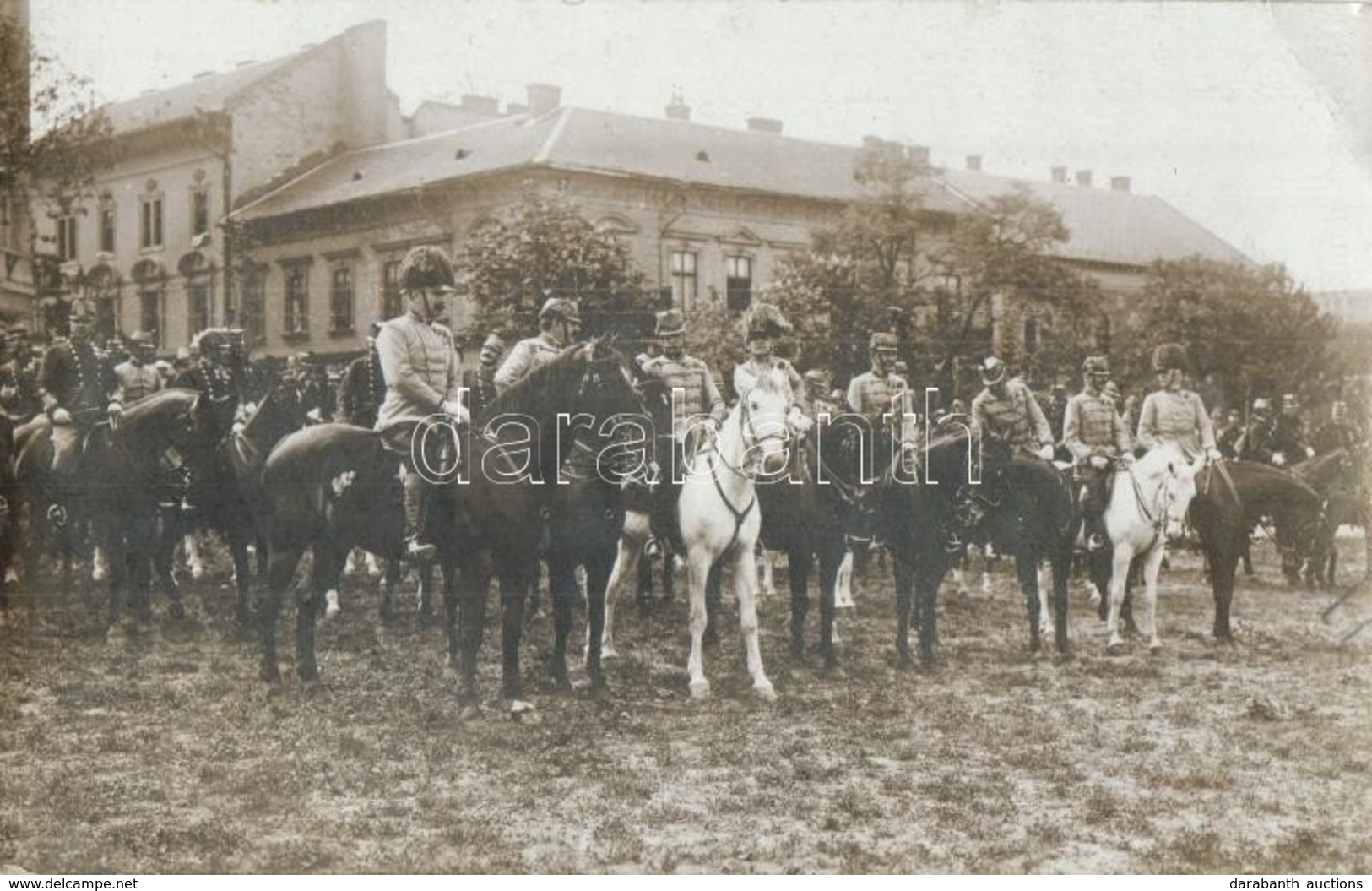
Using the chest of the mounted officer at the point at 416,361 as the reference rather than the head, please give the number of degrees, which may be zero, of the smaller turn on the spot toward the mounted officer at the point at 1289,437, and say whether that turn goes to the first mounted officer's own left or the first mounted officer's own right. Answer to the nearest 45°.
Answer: approximately 90° to the first mounted officer's own left

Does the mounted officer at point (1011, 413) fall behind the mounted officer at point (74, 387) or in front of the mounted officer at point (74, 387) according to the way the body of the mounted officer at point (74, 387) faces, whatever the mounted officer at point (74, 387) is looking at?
in front

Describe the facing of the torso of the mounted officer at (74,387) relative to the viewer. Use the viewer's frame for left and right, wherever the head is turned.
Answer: facing the viewer and to the right of the viewer

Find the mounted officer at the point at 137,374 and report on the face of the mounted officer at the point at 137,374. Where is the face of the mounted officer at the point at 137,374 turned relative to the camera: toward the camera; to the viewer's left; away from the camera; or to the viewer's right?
toward the camera

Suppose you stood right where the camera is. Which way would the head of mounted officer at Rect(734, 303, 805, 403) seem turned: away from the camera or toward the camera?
toward the camera

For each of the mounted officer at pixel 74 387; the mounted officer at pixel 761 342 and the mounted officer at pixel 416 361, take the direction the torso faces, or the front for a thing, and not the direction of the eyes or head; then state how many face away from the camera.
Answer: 0

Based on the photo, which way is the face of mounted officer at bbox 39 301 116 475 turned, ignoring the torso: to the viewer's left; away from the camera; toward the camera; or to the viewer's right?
toward the camera

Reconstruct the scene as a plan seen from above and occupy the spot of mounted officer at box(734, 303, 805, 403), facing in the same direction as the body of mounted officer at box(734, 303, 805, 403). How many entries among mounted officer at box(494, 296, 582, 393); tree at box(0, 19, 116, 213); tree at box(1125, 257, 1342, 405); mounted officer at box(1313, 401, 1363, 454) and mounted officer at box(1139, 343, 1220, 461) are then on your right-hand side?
2

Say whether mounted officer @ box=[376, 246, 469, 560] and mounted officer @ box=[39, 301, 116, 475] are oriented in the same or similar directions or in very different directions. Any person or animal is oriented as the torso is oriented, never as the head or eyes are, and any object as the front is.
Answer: same or similar directions

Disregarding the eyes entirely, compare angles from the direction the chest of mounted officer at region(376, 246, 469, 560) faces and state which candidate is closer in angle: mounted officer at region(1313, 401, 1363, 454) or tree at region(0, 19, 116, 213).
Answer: the mounted officer

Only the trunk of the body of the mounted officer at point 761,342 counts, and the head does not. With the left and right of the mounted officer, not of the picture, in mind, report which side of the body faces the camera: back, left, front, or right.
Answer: front

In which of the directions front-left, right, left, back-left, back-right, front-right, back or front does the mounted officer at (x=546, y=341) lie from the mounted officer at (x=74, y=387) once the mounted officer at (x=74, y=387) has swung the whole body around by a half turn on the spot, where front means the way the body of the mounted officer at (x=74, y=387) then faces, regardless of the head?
back

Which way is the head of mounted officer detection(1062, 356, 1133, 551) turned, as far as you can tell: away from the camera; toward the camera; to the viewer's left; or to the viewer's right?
toward the camera

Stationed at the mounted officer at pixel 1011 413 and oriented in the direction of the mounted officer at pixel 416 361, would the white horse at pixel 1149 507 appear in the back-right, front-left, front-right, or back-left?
back-left

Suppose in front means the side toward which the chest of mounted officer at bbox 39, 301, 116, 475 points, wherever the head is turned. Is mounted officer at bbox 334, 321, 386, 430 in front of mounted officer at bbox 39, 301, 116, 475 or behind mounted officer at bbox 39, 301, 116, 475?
in front
